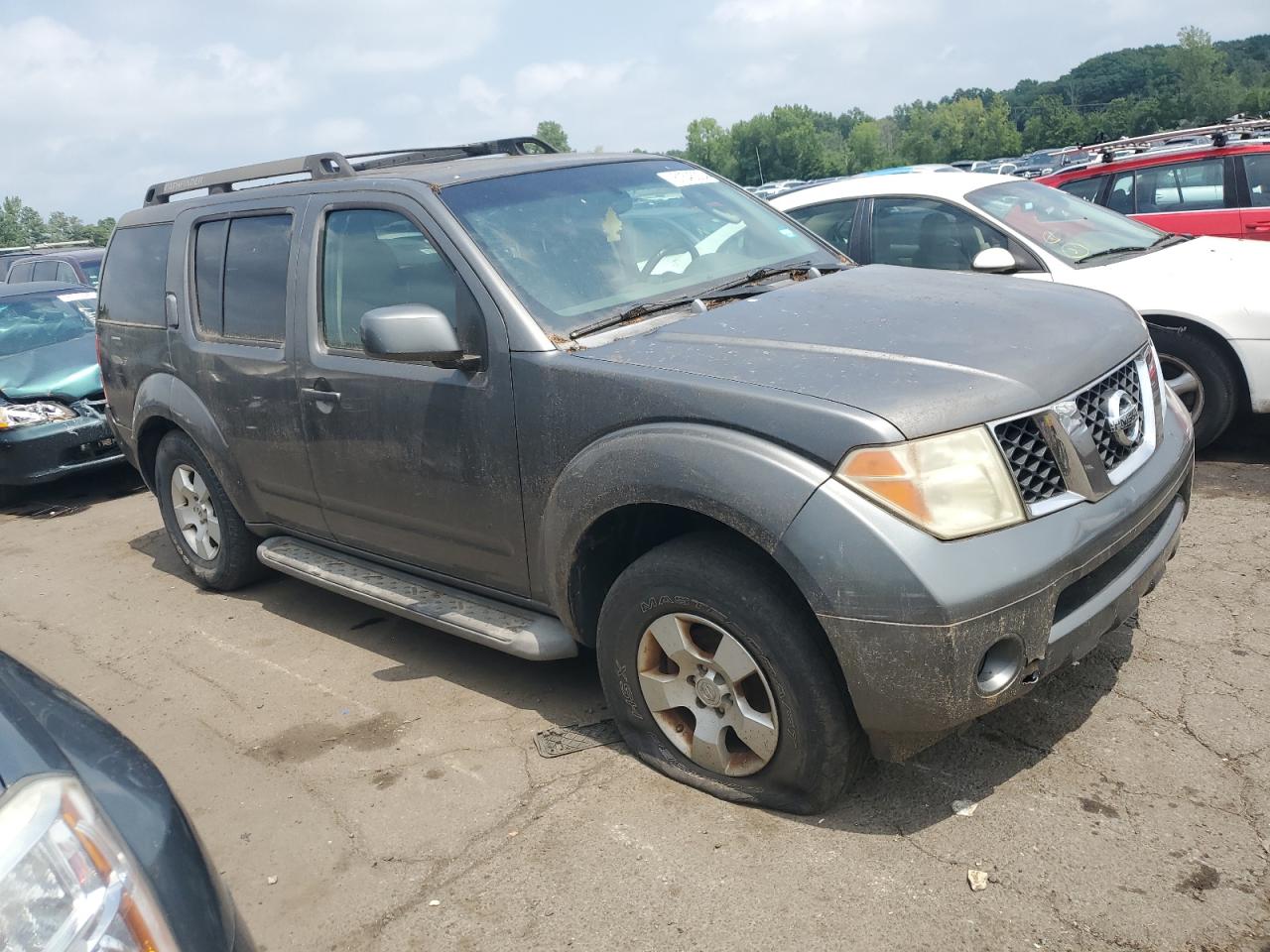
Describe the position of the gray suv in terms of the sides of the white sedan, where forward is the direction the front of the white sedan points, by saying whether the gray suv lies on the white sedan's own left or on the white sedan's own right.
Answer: on the white sedan's own right

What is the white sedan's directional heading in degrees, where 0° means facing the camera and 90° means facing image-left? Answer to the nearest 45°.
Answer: approximately 315°

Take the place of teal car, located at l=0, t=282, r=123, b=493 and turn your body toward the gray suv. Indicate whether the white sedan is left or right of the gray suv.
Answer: left

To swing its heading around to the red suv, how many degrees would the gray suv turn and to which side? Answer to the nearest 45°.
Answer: approximately 90° to its left

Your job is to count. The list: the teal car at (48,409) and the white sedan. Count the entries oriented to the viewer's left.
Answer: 0

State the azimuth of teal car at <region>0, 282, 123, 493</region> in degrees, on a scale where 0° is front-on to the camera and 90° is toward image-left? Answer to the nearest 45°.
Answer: approximately 315°

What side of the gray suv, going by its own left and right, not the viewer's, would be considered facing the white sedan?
left
